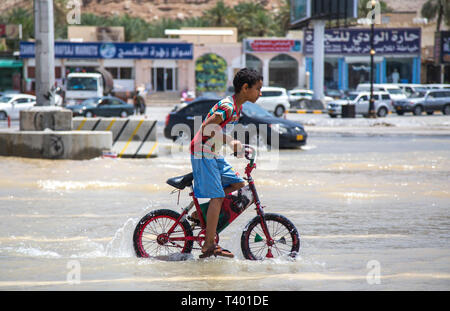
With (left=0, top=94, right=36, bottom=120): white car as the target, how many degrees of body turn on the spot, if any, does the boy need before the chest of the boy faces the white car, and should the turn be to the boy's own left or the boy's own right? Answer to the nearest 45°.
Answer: approximately 90° to the boy's own left

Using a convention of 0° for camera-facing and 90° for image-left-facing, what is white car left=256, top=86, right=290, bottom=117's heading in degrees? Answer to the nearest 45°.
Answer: approximately 90°

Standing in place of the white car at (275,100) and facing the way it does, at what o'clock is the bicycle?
The bicycle is roughly at 9 o'clock from the white car.

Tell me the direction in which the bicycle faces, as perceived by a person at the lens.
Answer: facing to the right of the viewer

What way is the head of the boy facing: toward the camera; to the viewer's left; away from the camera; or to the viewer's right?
to the viewer's right

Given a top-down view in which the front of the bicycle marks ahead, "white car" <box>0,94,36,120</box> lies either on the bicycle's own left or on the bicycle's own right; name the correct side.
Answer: on the bicycle's own left

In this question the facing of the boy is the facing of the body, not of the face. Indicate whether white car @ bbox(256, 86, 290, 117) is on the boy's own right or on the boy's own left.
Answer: on the boy's own left
